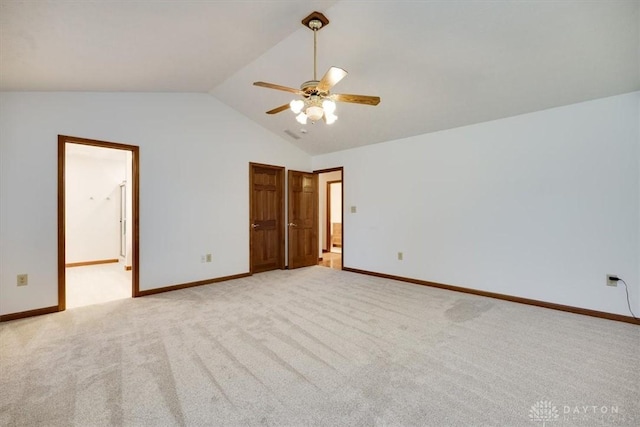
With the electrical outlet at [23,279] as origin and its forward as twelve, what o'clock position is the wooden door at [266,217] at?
The wooden door is roughly at 9 o'clock from the electrical outlet.

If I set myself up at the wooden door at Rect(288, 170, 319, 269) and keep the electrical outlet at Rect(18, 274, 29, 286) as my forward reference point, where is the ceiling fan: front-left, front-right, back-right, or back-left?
front-left

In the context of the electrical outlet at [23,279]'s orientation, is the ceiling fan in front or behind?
in front

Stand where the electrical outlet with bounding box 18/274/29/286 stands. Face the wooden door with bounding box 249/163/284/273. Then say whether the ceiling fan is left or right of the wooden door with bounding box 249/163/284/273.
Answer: right

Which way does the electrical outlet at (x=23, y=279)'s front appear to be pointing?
toward the camera

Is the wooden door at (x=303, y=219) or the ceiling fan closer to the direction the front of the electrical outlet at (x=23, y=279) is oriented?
the ceiling fan

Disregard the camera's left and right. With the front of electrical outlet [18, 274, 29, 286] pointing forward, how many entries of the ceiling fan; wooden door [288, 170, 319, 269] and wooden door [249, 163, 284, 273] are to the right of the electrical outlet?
0

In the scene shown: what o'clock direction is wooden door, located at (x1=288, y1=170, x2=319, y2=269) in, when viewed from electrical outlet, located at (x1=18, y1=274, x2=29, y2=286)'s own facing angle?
The wooden door is roughly at 9 o'clock from the electrical outlet.
